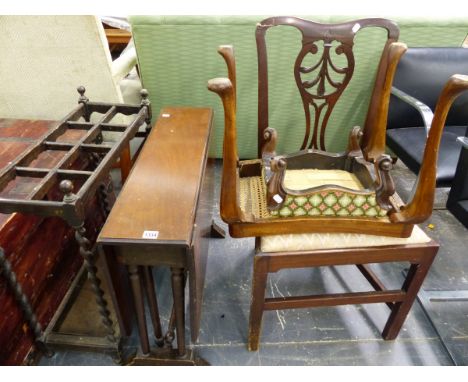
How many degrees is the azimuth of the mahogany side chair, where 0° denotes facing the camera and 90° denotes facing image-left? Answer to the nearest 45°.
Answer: approximately 0°

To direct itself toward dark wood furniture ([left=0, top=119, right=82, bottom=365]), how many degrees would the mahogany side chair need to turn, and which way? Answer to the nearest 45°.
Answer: approximately 90° to its right

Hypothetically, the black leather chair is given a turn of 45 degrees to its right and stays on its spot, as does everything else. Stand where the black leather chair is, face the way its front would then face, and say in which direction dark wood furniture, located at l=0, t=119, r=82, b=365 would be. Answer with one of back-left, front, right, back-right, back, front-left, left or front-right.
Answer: front-right

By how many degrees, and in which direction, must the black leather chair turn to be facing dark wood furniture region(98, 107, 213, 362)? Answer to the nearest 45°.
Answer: approximately 90° to its right

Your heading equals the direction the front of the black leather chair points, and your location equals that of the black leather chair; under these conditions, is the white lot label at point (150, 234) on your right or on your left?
on your right
